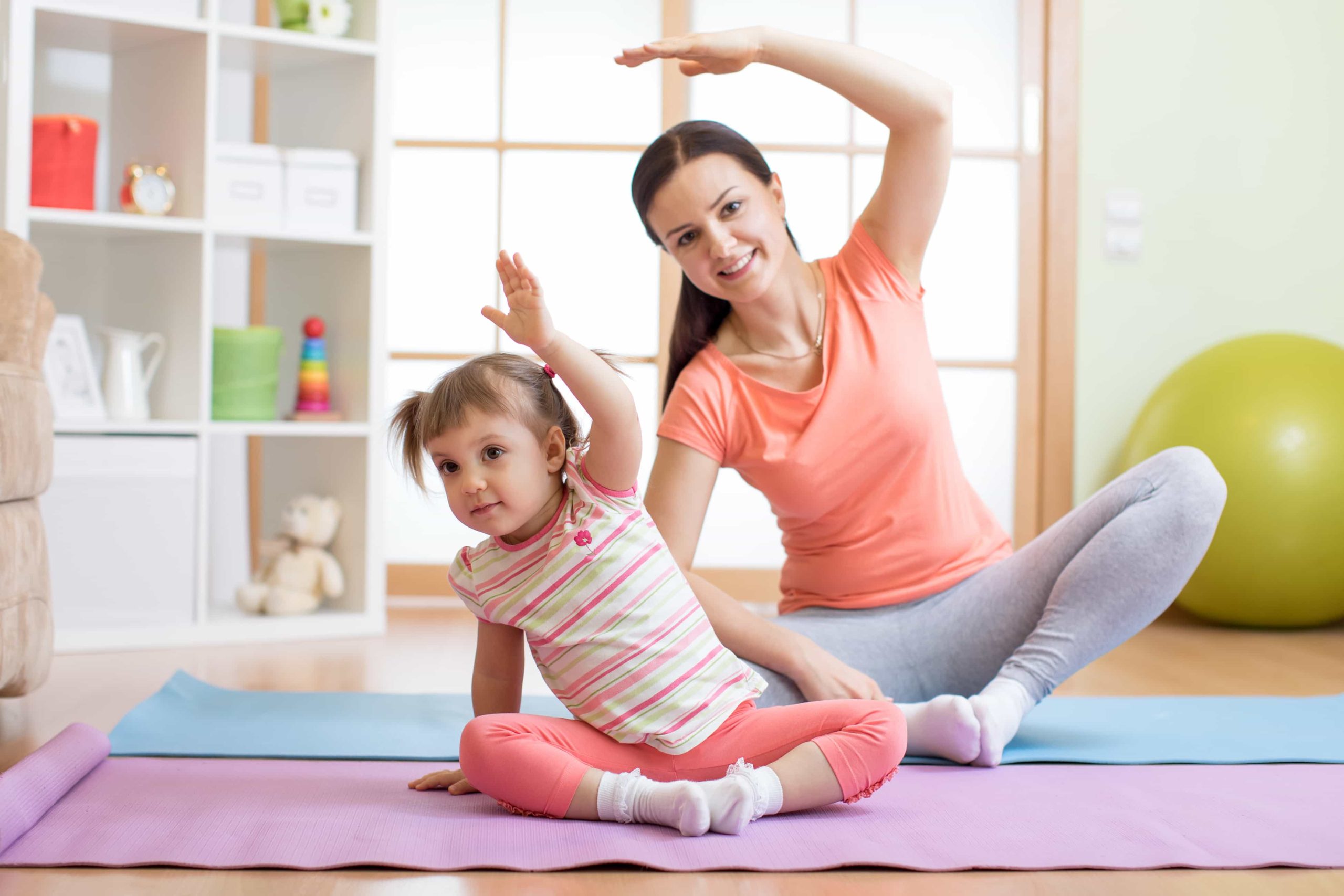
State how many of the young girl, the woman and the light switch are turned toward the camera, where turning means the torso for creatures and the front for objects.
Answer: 3

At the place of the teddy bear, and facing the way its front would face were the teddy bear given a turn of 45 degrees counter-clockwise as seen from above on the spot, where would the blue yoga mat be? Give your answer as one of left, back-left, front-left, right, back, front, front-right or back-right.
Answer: front

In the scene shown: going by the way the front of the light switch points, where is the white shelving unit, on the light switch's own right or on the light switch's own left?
on the light switch's own right

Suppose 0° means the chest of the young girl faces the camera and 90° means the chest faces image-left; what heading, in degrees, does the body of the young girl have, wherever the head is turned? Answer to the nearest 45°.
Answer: approximately 0°

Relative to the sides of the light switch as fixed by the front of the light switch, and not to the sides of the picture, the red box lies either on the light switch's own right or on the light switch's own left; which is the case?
on the light switch's own right

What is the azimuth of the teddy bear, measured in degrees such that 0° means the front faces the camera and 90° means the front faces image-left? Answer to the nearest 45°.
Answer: approximately 45°

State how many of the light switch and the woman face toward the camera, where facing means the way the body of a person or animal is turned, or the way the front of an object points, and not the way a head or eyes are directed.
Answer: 2

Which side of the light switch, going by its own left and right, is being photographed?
front
